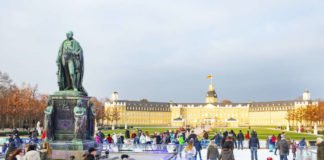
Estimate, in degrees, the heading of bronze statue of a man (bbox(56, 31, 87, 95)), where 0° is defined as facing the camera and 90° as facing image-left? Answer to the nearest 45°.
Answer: approximately 0°
